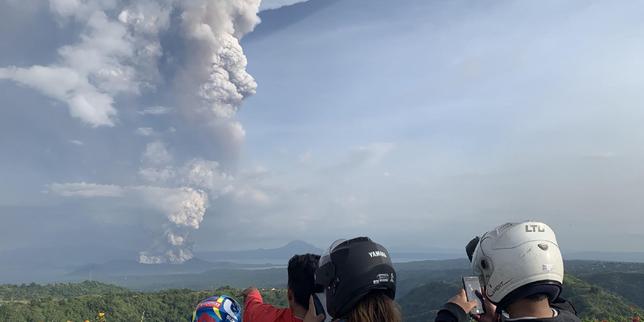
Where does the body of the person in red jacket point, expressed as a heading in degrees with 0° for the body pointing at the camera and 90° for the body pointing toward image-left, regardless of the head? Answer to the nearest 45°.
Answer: approximately 180°
